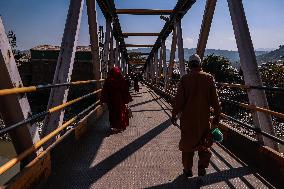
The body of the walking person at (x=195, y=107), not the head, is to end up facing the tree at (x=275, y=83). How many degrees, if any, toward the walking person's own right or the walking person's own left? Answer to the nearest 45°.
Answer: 0° — they already face it

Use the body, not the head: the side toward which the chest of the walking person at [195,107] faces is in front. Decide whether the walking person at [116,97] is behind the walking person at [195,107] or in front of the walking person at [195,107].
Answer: in front

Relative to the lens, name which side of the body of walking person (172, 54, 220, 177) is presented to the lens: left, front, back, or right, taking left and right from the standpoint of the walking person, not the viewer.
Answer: back
